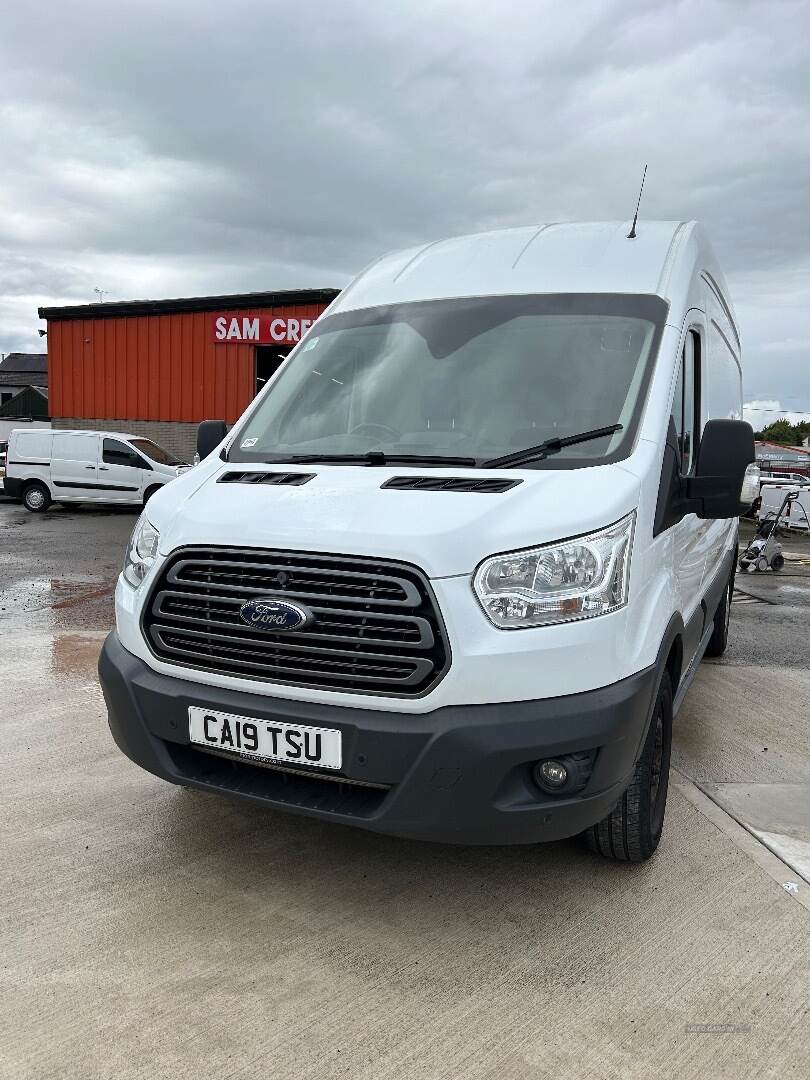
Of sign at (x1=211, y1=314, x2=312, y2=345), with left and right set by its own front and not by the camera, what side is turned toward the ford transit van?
front

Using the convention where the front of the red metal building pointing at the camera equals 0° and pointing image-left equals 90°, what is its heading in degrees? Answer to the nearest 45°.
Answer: approximately 0°

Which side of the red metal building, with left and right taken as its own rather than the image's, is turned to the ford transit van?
front

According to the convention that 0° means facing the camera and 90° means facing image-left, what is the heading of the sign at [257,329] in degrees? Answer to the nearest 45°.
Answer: approximately 0°

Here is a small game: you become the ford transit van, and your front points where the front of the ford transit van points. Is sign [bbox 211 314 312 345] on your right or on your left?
on your right

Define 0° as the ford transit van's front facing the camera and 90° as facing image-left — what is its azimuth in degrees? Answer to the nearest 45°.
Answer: approximately 45°

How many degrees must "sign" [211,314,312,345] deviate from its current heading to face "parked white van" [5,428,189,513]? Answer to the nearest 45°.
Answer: approximately 45° to its right

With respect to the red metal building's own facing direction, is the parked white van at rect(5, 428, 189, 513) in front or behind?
in front

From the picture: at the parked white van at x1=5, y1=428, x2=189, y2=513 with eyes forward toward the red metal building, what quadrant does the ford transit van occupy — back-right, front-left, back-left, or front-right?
back-right
